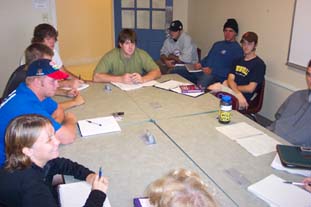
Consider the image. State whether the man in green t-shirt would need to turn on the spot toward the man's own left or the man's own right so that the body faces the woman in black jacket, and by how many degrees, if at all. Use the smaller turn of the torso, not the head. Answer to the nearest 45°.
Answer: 0° — they already face them

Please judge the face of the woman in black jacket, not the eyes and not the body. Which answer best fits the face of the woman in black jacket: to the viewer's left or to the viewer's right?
to the viewer's right

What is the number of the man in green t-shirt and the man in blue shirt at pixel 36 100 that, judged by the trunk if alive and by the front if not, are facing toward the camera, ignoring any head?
1

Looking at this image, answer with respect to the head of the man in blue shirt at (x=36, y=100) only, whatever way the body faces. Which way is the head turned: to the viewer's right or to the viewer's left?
to the viewer's right

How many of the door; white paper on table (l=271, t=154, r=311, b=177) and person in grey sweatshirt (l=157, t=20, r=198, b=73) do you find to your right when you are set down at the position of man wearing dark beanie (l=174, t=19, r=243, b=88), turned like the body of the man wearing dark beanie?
2

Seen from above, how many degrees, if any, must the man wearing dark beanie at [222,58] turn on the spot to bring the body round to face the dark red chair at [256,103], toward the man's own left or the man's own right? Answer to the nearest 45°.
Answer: approximately 45° to the man's own left

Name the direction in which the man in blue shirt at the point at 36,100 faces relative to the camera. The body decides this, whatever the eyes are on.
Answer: to the viewer's right

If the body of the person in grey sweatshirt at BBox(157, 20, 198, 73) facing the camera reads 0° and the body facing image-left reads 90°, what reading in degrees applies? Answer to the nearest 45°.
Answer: approximately 45°

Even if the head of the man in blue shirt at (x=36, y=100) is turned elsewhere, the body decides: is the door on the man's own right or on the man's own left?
on the man's own left

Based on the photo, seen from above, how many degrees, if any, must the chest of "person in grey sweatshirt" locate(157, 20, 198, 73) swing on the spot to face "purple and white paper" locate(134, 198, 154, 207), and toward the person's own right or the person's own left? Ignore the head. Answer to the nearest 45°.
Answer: approximately 45° to the person's own left

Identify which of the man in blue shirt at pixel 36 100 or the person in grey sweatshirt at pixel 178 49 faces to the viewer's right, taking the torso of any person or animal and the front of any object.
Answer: the man in blue shirt
